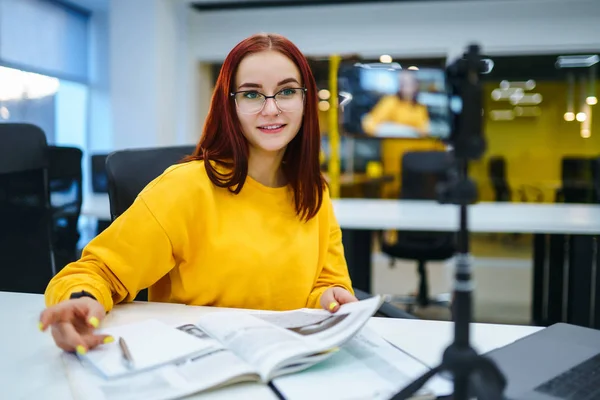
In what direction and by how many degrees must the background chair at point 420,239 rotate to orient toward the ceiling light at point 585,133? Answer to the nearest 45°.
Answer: approximately 135° to its left

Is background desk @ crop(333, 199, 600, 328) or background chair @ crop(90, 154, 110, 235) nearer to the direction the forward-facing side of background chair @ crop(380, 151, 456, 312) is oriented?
the background desk

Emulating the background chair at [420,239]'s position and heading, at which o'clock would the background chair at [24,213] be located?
the background chair at [24,213] is roughly at 1 o'clock from the background chair at [420,239].

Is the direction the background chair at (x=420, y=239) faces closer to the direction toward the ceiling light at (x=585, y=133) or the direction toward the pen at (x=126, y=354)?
the pen

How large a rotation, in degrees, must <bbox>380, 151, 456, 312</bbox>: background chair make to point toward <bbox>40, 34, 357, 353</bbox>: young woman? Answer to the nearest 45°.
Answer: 0° — it already faces them

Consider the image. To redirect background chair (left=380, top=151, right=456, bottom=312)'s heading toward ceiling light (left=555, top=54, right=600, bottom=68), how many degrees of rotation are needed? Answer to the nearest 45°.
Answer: approximately 135° to its left

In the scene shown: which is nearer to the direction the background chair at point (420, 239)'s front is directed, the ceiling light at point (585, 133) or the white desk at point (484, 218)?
the white desk

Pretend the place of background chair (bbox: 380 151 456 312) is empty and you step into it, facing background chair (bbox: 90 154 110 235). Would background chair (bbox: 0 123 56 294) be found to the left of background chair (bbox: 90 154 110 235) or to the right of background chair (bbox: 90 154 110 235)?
left

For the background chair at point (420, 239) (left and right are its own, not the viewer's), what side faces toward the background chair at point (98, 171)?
right

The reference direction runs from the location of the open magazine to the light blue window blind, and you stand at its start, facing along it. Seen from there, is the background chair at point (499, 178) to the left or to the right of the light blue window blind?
right

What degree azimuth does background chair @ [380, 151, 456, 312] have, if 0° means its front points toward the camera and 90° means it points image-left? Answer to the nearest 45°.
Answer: approximately 0°

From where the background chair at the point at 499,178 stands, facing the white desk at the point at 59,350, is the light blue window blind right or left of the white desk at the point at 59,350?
right

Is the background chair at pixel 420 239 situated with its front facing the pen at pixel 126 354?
yes

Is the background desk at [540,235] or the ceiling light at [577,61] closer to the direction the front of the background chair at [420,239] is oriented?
the background desk
